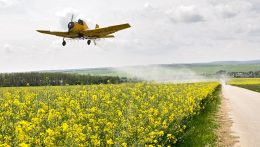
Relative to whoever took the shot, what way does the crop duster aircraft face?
facing the viewer and to the left of the viewer
